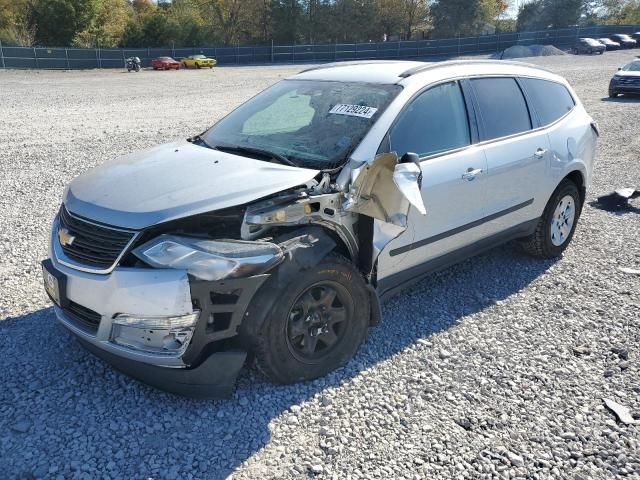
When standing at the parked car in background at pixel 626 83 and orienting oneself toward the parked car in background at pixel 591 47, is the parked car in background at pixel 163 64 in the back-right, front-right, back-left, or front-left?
front-left

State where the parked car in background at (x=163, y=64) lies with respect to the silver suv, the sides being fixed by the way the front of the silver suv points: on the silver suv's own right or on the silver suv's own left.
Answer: on the silver suv's own right

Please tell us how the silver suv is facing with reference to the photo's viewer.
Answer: facing the viewer and to the left of the viewer

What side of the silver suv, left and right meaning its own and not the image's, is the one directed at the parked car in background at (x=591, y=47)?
back

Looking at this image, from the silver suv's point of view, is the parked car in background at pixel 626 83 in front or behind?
behind
